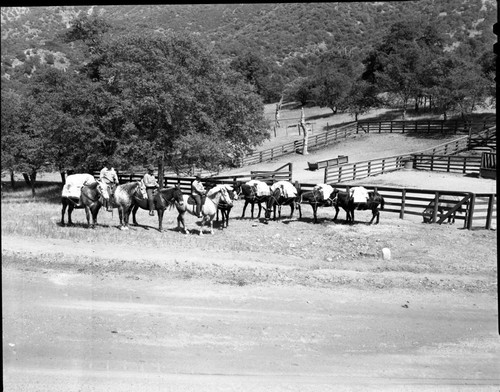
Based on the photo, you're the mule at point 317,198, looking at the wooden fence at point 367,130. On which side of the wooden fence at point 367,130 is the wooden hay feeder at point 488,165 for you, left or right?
right

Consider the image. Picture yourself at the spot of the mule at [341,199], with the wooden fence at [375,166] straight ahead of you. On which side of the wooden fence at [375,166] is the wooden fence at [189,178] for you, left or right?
left

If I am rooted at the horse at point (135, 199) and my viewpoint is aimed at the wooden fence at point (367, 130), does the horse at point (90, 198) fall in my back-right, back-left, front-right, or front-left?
back-left
